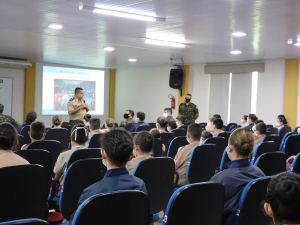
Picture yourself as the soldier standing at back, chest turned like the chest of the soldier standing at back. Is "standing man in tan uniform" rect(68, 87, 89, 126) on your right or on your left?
on your right

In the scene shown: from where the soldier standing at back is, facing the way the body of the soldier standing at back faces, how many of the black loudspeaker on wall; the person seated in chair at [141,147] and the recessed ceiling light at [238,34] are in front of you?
2

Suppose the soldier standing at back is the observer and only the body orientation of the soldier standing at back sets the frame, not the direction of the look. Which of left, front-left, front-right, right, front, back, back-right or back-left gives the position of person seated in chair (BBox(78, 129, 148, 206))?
front

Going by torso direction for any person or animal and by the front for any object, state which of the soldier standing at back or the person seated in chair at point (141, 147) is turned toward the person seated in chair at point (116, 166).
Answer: the soldier standing at back

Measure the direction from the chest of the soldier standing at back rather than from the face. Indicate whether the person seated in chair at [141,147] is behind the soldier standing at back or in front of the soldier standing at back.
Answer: in front

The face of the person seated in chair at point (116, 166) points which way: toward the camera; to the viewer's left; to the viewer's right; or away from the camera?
away from the camera

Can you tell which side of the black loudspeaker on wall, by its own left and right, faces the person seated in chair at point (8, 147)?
front

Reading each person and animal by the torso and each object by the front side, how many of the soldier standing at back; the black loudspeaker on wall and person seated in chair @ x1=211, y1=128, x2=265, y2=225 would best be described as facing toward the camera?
2

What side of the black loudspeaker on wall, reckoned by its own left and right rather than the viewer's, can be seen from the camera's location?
front

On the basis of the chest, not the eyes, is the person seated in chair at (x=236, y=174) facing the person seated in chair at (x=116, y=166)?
no

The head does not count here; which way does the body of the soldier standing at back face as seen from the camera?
toward the camera

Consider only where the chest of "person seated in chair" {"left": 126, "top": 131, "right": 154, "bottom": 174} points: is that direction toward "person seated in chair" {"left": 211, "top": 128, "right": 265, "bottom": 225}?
no

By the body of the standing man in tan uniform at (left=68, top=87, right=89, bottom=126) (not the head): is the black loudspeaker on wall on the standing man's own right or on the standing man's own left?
on the standing man's own left

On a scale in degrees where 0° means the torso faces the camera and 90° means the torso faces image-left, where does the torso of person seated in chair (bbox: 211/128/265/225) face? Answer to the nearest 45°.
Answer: approximately 135°

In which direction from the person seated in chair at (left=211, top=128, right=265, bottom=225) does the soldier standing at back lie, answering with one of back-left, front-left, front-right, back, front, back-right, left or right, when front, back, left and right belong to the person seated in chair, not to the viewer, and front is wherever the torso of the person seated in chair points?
front-right

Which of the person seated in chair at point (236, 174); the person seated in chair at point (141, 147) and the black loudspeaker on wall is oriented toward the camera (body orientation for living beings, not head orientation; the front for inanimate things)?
the black loudspeaker on wall

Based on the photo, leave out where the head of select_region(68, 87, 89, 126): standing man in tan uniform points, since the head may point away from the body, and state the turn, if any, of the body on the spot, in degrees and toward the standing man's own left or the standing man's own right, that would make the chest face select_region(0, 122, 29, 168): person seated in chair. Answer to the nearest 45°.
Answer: approximately 45° to the standing man's own right

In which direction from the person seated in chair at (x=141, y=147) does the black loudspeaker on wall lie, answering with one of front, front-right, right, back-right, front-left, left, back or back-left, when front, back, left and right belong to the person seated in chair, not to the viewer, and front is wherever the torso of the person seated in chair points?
front-right

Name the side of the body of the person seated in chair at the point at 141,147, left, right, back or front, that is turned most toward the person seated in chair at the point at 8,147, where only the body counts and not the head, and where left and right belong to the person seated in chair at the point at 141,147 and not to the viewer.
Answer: left

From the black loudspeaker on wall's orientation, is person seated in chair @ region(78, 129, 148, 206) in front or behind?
in front

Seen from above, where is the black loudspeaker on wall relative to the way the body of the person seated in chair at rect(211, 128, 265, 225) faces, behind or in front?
in front
